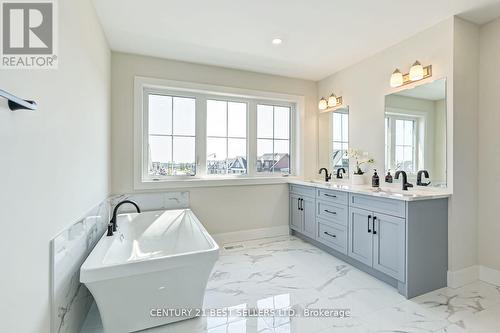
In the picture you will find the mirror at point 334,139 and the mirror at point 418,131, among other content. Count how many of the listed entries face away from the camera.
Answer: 0

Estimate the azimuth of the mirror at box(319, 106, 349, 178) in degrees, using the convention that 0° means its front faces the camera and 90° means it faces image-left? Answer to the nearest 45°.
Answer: approximately 45°

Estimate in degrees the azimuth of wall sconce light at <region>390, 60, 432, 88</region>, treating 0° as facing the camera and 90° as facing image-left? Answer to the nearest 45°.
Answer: approximately 45°

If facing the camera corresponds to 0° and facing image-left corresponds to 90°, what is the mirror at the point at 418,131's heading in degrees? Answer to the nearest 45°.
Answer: approximately 45°

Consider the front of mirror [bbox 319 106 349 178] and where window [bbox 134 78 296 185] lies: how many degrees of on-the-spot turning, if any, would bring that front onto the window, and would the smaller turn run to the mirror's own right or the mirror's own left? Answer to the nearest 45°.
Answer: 0° — it already faces it

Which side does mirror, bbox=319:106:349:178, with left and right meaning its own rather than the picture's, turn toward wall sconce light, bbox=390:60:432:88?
left
